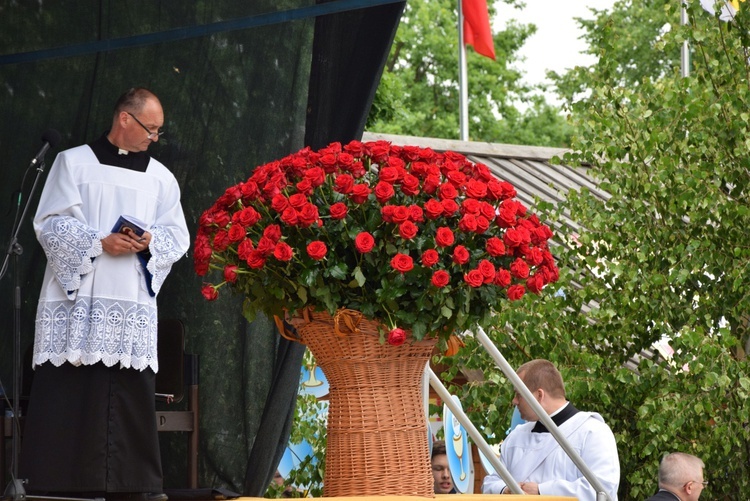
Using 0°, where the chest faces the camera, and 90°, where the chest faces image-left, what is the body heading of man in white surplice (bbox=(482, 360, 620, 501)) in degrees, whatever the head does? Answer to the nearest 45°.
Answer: approximately 45°

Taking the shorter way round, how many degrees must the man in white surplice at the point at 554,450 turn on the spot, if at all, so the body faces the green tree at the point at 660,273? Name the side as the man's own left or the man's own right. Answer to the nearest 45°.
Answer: approximately 180°

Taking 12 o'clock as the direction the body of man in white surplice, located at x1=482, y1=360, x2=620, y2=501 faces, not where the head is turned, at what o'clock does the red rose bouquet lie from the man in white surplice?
The red rose bouquet is roughly at 11 o'clock from the man in white surplice.

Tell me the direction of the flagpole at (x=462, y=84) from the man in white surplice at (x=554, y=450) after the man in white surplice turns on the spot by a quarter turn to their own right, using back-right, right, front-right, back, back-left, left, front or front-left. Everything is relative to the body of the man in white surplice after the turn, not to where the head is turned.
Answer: front-right

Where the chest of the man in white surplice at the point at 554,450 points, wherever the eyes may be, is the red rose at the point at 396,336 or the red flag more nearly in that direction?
the red rose

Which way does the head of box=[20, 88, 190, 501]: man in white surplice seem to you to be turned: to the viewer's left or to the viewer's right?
to the viewer's right

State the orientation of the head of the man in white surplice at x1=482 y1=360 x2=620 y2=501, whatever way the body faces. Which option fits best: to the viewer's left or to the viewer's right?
to the viewer's left

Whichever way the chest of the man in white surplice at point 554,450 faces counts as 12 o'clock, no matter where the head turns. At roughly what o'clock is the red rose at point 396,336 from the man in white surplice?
The red rose is roughly at 11 o'clock from the man in white surplice.

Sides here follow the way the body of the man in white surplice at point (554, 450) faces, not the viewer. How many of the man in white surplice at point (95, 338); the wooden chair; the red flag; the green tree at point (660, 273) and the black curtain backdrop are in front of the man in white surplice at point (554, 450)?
3

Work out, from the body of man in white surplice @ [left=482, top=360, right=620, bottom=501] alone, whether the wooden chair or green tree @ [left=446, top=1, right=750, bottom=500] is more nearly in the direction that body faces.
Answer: the wooden chair

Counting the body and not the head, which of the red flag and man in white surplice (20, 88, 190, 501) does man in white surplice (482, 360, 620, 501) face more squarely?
the man in white surplice
